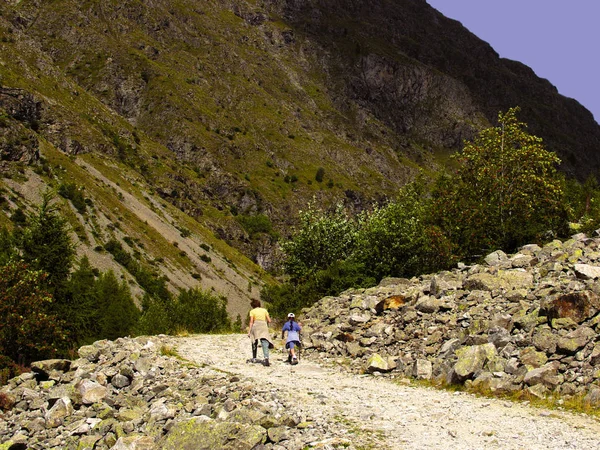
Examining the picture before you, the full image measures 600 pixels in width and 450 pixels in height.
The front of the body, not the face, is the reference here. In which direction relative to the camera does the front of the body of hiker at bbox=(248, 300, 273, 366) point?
away from the camera

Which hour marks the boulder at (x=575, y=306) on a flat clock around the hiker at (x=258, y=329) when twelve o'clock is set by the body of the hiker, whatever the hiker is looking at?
The boulder is roughly at 4 o'clock from the hiker.

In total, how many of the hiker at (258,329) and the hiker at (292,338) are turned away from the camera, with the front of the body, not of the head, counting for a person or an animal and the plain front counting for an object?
2

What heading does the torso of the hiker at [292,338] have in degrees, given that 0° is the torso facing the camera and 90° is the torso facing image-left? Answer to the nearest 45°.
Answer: approximately 180°

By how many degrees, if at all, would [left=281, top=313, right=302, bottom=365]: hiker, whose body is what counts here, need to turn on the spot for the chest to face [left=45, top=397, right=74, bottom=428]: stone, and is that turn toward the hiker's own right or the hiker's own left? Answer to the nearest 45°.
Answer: approximately 135° to the hiker's own left

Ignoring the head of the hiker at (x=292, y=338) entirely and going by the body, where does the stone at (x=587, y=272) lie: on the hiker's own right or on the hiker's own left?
on the hiker's own right

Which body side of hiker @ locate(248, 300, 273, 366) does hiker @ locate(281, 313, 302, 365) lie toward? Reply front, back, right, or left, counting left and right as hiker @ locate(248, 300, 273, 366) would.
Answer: right

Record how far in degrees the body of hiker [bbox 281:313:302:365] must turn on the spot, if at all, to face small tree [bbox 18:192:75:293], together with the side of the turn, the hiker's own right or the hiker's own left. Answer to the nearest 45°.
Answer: approximately 45° to the hiker's own left

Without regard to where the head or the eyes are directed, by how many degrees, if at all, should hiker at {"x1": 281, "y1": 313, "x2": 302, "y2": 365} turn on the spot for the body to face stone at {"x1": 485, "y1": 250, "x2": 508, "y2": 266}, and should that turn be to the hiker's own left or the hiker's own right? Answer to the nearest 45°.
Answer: approximately 45° to the hiker's own right

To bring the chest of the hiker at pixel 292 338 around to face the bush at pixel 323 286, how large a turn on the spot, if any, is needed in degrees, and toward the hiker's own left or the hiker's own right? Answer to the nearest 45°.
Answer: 0° — they already face it

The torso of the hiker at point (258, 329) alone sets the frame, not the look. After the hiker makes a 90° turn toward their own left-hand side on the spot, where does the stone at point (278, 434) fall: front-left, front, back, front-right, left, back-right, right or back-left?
left

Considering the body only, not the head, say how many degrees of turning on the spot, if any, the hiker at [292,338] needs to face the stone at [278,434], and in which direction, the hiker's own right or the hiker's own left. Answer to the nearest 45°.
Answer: approximately 180°

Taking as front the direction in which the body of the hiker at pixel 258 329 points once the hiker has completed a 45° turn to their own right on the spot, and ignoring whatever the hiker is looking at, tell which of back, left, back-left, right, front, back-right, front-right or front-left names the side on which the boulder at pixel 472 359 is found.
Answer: right

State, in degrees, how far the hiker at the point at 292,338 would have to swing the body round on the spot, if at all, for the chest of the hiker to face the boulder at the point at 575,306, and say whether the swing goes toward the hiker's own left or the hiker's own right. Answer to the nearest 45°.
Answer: approximately 135° to the hiker's own right
